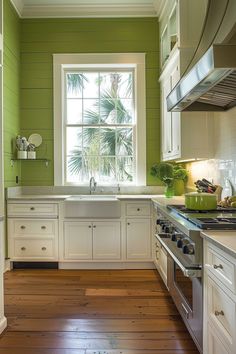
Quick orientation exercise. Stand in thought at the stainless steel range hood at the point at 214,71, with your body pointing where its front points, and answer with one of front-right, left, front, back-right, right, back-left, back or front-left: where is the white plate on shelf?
front-right

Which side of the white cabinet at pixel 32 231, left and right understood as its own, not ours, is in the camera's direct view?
front

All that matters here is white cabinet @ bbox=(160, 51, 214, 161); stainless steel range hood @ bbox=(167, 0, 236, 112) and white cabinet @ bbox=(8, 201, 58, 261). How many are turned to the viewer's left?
2

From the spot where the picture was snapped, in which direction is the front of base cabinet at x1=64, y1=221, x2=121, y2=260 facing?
facing the viewer

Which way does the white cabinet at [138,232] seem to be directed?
toward the camera

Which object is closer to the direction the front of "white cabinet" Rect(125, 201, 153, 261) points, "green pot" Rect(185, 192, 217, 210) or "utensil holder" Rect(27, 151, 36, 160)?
the green pot

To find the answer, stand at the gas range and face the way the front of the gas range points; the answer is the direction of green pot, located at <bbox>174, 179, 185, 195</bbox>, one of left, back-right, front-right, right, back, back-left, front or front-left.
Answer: right

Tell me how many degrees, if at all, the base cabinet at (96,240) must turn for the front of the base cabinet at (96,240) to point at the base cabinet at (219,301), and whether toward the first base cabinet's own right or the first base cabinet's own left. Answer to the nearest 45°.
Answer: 0° — it already faces it

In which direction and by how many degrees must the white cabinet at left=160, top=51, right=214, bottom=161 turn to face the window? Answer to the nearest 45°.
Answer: approximately 45° to its right

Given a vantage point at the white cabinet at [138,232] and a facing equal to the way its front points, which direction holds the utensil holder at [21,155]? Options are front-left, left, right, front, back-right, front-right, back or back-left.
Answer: right

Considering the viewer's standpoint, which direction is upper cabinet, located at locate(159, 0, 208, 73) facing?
facing to the left of the viewer

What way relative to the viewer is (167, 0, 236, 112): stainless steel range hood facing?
to the viewer's left
